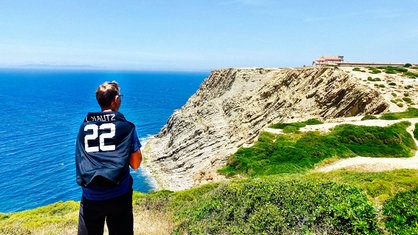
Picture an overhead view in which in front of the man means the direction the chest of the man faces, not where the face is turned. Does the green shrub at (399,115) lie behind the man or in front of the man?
in front

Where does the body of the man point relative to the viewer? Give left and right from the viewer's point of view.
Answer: facing away from the viewer and to the right of the viewer

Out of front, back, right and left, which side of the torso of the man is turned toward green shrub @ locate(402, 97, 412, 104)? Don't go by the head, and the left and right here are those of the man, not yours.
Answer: front

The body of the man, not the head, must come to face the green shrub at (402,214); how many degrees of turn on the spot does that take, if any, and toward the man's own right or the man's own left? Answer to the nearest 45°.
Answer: approximately 45° to the man's own right
